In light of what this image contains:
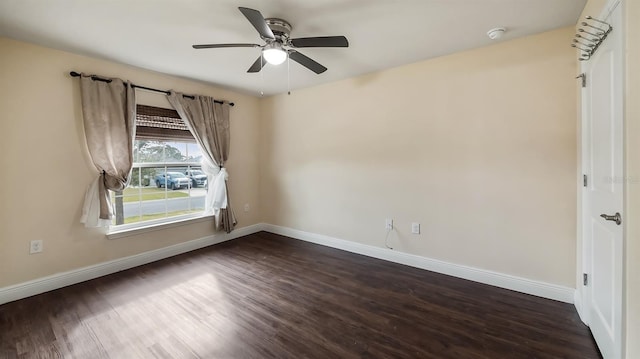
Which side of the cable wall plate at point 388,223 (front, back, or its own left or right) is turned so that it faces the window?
right

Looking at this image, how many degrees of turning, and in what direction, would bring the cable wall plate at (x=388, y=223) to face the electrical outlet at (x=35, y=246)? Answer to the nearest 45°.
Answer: approximately 45° to its right

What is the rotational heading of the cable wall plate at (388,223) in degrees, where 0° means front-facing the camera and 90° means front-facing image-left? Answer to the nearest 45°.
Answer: approximately 0°

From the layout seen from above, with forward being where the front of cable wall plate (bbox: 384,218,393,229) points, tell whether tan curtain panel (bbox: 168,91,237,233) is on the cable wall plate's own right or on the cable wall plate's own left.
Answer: on the cable wall plate's own right

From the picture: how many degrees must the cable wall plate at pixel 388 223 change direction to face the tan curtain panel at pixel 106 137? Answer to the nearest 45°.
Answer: approximately 90° to its right
